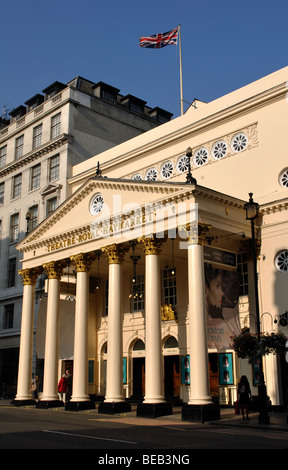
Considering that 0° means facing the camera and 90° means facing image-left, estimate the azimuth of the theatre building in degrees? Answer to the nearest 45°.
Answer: approximately 45°

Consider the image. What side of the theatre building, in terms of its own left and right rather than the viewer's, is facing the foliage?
left
